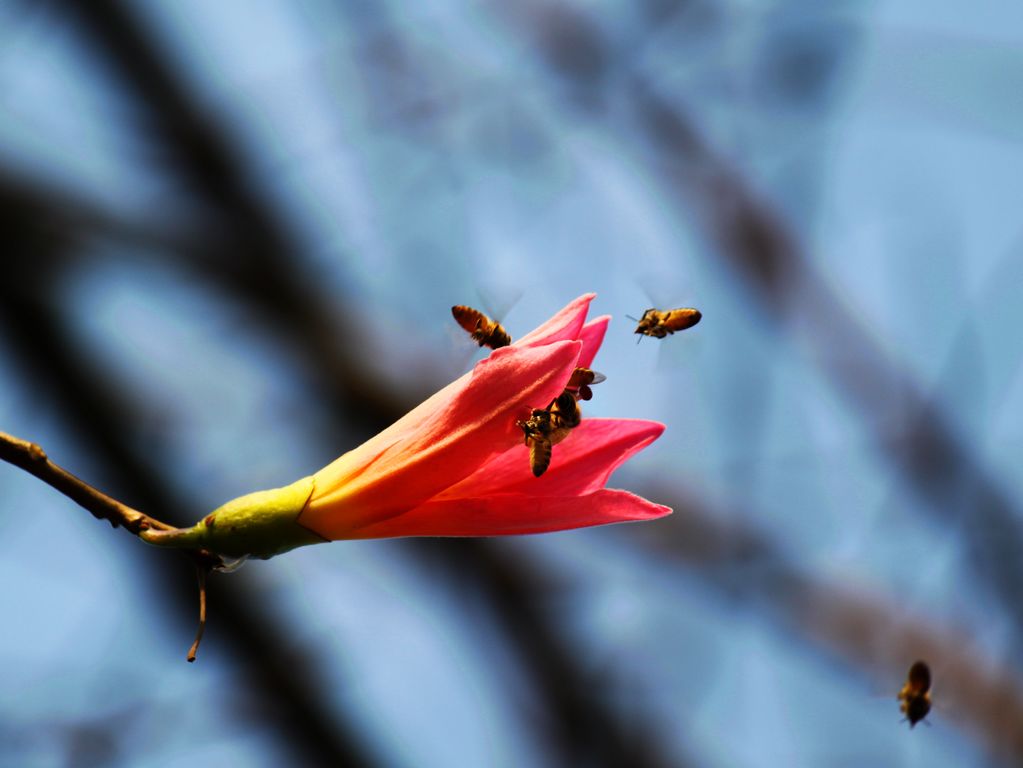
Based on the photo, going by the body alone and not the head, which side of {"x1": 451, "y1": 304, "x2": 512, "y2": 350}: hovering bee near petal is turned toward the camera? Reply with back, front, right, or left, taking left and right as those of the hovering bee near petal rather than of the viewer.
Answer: right

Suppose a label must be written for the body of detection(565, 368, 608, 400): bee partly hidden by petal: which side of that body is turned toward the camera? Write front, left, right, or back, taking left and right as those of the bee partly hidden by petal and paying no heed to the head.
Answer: left

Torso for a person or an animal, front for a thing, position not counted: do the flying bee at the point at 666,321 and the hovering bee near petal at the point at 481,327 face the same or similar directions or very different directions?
very different directions

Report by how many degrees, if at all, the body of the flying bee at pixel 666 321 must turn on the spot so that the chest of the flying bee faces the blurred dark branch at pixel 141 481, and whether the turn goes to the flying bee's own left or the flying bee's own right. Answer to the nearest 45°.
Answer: approximately 45° to the flying bee's own right

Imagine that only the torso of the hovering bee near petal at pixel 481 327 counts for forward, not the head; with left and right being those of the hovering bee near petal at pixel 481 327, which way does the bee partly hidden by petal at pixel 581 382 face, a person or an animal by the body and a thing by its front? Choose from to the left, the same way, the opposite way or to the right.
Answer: the opposite way

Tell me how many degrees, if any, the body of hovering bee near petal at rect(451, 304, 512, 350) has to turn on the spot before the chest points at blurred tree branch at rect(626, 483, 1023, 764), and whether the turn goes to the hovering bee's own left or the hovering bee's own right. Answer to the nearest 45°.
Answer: approximately 45° to the hovering bee's own left

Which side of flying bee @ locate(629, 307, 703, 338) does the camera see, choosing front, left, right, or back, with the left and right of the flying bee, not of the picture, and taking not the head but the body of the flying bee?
left

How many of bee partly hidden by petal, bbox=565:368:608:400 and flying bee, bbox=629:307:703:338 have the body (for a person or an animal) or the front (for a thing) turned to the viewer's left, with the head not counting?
2

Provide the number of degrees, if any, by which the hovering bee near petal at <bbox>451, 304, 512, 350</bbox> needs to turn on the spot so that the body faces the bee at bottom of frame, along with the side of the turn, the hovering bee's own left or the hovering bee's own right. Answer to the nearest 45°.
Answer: approximately 45° to the hovering bee's own left
